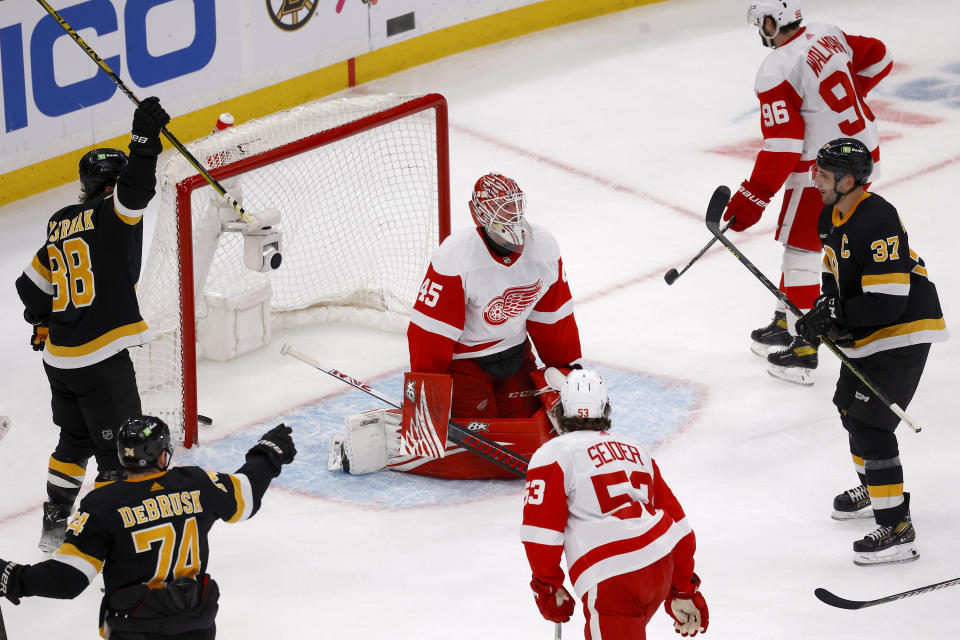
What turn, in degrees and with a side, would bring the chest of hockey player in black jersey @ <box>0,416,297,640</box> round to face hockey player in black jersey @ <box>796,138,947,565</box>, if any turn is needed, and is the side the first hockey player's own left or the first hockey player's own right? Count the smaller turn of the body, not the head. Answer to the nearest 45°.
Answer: approximately 90° to the first hockey player's own right

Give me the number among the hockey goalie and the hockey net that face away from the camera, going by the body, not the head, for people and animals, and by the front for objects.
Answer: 0

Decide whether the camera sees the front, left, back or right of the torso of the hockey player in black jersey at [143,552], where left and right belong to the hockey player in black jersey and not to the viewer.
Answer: back

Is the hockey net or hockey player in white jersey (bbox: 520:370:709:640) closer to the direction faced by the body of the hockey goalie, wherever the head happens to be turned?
the hockey player in white jersey

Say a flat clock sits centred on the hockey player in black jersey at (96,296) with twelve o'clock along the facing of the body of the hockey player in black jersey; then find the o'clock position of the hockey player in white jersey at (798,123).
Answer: The hockey player in white jersey is roughly at 1 o'clock from the hockey player in black jersey.

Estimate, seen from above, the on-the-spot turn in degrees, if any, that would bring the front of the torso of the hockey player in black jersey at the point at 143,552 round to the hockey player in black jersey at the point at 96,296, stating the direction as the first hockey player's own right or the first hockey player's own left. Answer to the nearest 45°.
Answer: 0° — they already face them

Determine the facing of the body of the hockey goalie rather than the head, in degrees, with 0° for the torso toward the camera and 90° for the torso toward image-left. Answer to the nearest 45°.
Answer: approximately 315°

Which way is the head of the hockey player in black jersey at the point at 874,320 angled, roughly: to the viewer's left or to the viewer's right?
to the viewer's left

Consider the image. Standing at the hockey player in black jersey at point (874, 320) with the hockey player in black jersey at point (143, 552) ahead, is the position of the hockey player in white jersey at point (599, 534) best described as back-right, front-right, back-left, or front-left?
front-left

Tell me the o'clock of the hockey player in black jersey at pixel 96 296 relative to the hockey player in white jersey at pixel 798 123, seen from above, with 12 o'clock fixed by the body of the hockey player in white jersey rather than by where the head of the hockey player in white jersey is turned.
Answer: The hockey player in black jersey is roughly at 9 o'clock from the hockey player in white jersey.

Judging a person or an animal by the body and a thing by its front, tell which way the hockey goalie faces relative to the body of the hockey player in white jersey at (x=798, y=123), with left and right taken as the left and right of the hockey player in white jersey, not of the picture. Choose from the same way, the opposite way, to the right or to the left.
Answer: the opposite way

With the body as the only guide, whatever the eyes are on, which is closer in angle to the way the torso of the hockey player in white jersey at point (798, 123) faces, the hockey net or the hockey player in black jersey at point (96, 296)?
the hockey net

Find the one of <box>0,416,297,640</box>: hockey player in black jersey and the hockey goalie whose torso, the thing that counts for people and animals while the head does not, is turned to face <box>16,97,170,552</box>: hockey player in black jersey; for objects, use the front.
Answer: <box>0,416,297,640</box>: hockey player in black jersey

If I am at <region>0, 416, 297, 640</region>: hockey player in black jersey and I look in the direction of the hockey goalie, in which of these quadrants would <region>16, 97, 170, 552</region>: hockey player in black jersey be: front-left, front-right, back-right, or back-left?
front-left

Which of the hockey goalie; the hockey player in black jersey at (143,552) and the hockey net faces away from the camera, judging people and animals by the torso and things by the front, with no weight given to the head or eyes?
the hockey player in black jersey

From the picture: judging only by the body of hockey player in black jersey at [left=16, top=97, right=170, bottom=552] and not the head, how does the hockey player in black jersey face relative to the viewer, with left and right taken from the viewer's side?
facing away from the viewer and to the right of the viewer
